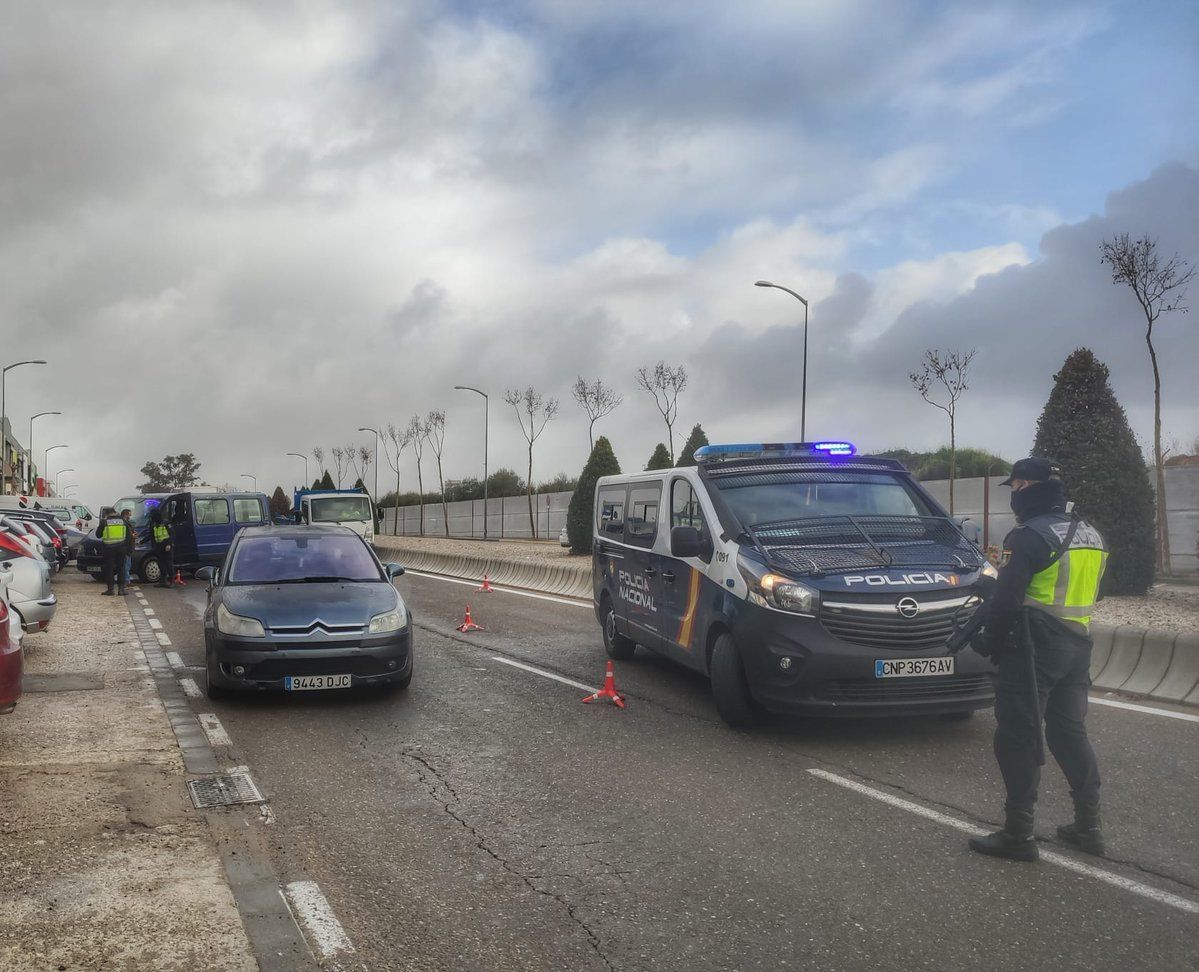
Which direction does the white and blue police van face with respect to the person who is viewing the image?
facing the viewer and to the right of the viewer

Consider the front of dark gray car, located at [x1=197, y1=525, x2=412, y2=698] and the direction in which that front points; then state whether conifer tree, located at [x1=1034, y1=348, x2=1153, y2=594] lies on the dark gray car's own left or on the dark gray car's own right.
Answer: on the dark gray car's own left

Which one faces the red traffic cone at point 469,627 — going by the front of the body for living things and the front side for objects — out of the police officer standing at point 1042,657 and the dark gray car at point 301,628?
the police officer standing

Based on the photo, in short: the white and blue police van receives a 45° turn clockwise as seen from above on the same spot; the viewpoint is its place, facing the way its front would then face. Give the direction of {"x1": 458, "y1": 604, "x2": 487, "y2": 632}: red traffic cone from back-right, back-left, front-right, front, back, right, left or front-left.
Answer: back-right

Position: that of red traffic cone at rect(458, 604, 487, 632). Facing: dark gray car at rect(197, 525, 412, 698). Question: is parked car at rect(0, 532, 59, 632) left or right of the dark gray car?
right

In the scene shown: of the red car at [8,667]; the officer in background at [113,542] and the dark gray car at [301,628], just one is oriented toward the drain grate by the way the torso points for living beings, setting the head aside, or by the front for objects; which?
the dark gray car

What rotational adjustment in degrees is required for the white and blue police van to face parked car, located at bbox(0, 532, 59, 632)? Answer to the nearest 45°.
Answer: approximately 135° to its right

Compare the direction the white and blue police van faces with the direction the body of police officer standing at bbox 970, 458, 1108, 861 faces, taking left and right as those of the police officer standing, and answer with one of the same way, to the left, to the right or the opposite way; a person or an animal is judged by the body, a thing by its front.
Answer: the opposite way

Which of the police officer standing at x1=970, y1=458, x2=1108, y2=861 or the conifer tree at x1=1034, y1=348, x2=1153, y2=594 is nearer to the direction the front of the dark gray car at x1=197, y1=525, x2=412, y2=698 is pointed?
the police officer standing

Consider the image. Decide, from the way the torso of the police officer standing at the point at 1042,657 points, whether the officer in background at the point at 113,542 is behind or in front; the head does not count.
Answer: in front

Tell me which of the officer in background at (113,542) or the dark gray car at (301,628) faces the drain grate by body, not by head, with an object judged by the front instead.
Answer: the dark gray car

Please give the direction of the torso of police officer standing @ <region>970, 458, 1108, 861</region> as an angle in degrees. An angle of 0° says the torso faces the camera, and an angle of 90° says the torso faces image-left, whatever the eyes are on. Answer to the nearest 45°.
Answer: approximately 135°

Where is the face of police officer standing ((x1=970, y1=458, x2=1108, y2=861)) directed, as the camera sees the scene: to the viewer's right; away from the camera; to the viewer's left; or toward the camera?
to the viewer's left
